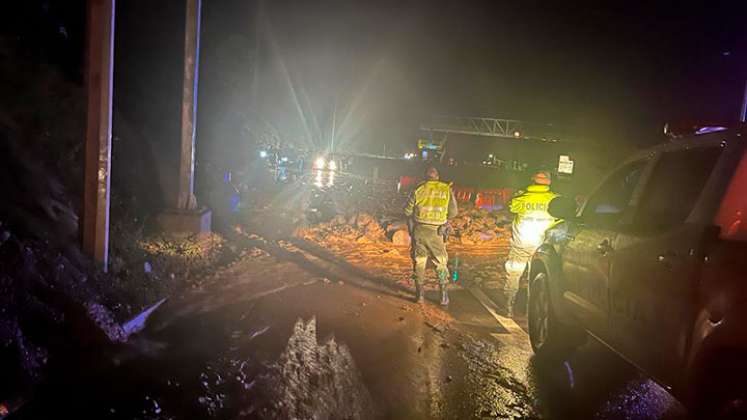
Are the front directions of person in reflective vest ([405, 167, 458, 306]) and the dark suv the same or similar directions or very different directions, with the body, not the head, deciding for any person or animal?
same or similar directions

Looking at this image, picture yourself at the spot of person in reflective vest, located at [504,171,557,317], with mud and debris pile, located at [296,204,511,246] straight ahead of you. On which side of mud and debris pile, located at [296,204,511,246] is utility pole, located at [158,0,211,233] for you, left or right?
left

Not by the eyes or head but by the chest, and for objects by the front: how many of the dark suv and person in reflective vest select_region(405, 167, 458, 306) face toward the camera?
0

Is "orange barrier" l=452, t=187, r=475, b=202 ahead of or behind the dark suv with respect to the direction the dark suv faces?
ahead

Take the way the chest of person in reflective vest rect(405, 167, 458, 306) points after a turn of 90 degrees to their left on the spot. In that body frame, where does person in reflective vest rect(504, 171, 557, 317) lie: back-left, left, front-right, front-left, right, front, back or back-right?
back

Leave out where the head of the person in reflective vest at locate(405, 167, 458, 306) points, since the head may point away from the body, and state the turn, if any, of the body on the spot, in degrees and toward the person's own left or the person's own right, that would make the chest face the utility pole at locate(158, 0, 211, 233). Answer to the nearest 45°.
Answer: approximately 90° to the person's own left

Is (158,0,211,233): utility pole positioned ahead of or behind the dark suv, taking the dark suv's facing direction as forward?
ahead

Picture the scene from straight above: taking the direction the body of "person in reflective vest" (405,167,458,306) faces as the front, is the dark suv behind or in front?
behind

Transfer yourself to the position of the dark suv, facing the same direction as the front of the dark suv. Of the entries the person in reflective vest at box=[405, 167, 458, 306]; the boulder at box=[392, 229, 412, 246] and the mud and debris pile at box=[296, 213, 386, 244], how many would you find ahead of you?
3

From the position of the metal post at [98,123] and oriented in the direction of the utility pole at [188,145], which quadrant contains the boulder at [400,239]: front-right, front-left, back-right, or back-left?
front-right

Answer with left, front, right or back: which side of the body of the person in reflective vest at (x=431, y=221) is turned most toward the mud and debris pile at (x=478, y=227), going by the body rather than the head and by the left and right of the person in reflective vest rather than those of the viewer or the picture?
front

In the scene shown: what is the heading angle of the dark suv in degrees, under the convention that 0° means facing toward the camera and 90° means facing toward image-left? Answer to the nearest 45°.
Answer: approximately 135°

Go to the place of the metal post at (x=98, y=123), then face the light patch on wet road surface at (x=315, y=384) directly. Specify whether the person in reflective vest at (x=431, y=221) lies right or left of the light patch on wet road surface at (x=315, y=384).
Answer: left

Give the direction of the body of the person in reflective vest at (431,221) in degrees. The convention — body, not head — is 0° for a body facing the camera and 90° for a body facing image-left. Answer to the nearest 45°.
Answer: approximately 180°
